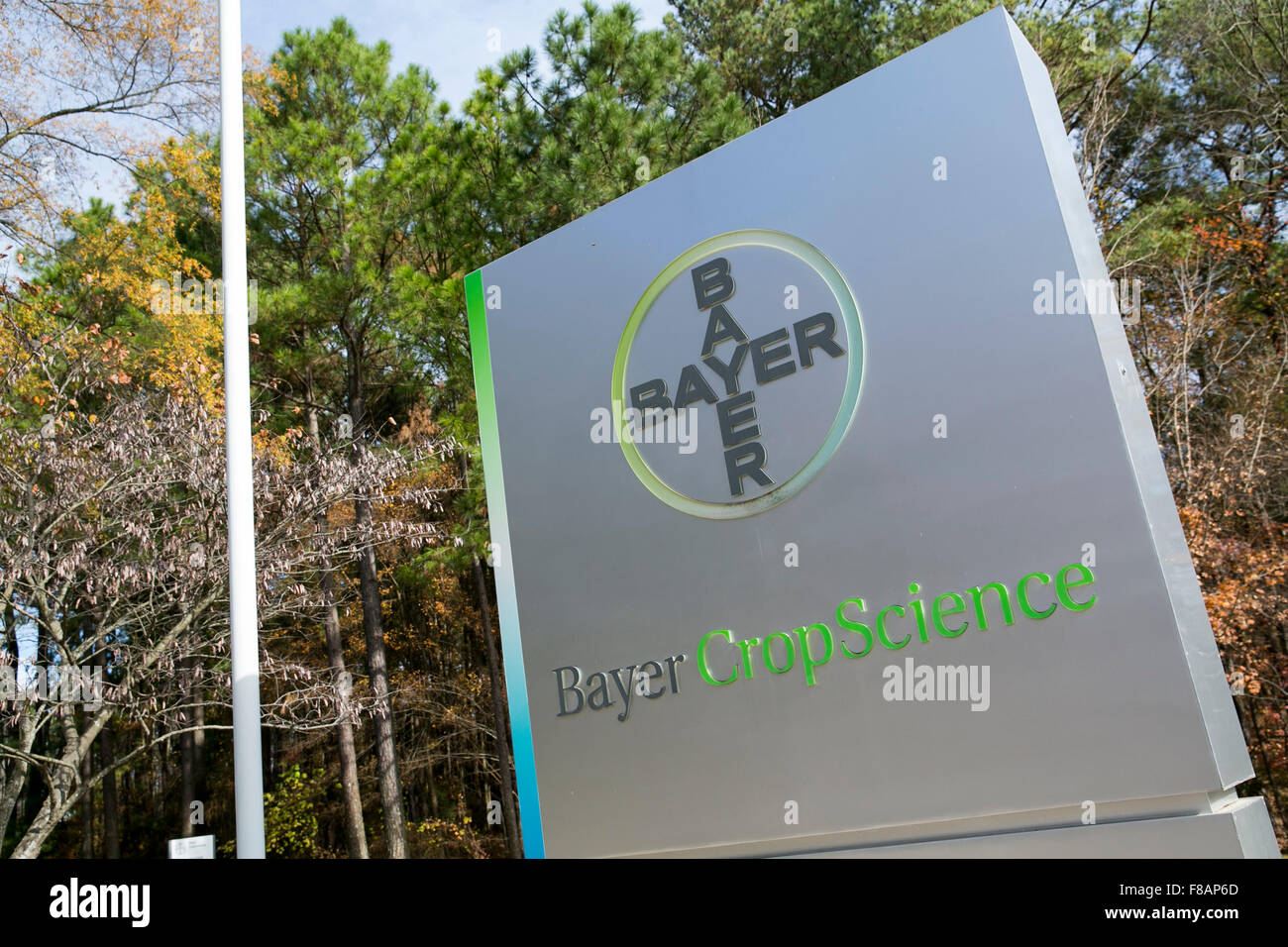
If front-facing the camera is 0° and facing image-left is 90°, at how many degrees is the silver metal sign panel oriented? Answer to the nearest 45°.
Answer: approximately 45°

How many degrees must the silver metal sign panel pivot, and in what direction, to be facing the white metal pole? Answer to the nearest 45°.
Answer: approximately 45° to its right
